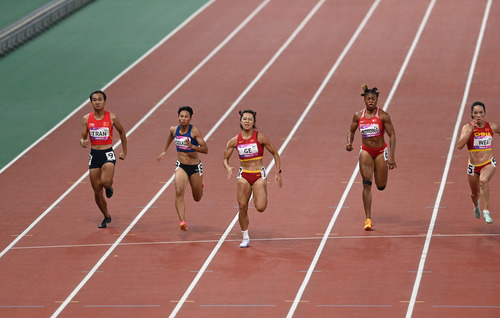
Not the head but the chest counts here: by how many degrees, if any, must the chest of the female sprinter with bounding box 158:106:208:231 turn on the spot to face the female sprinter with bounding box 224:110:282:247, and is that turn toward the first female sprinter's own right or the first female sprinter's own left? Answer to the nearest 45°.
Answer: approximately 45° to the first female sprinter's own left

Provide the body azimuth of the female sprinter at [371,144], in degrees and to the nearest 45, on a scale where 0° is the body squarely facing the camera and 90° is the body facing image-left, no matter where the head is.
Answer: approximately 0°

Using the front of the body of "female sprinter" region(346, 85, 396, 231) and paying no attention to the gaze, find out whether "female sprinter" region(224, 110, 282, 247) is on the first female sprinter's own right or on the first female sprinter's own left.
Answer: on the first female sprinter's own right

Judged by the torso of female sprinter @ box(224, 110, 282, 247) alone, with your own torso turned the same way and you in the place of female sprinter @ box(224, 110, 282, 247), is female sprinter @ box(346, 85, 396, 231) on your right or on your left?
on your left

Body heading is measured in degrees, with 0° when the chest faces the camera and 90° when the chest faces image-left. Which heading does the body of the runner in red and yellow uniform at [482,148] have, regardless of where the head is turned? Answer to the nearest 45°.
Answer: approximately 0°

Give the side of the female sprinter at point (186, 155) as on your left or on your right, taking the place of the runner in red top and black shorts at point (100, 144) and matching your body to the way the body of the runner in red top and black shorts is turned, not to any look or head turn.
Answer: on your left

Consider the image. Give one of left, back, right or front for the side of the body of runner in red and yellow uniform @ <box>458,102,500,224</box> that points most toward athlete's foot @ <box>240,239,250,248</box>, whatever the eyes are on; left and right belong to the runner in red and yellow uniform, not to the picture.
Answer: right
